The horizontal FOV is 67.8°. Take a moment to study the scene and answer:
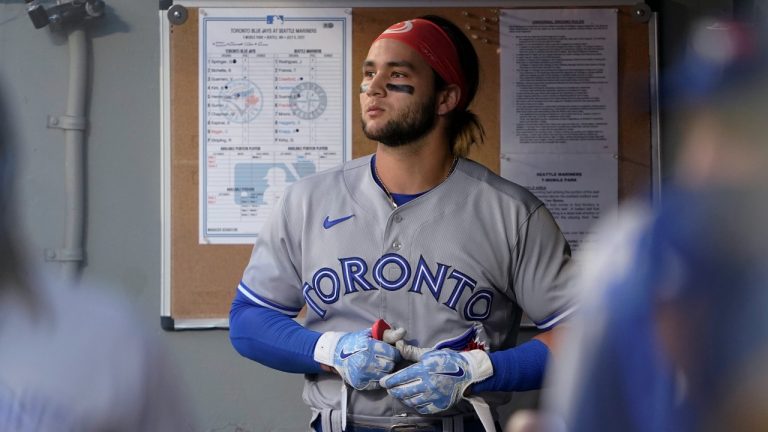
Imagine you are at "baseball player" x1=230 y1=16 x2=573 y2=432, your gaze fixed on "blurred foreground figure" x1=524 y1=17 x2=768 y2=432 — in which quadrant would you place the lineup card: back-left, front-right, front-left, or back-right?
back-right

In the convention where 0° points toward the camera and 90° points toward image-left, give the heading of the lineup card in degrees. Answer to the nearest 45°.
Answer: approximately 0°

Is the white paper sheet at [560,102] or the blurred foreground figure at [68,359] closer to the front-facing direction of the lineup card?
the blurred foreground figure

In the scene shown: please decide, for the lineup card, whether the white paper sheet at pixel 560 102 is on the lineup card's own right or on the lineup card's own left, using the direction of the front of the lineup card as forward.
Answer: on the lineup card's own left

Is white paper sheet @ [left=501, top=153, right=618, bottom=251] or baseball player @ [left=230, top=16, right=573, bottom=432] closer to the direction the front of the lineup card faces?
the baseball player

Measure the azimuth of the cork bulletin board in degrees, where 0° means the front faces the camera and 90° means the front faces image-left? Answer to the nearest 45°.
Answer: approximately 0°
